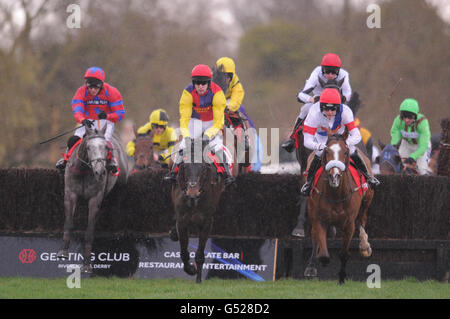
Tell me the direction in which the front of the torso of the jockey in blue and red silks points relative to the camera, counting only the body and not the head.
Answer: toward the camera

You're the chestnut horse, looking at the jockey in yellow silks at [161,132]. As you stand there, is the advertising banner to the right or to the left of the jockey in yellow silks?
left

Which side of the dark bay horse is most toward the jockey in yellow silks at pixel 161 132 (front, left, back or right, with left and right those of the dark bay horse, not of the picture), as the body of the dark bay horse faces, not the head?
back

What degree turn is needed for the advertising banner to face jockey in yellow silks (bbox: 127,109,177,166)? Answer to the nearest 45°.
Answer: approximately 180°

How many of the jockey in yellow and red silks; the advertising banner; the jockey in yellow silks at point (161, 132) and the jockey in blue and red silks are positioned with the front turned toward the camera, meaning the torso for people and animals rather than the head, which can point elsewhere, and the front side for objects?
4

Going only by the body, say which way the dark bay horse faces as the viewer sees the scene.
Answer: toward the camera

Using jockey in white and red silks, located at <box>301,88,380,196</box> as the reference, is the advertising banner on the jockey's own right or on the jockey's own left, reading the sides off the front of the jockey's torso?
on the jockey's own right

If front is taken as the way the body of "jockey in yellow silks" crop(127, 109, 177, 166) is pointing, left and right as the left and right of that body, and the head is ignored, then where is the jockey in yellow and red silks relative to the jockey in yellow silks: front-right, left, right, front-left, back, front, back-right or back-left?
front

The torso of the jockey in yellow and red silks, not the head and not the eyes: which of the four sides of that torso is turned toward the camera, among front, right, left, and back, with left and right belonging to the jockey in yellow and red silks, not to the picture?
front

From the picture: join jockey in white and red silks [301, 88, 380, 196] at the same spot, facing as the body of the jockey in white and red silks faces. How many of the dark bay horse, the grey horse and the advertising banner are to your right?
3

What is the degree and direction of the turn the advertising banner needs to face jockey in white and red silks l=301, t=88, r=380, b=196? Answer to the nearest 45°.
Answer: approximately 90° to its left
